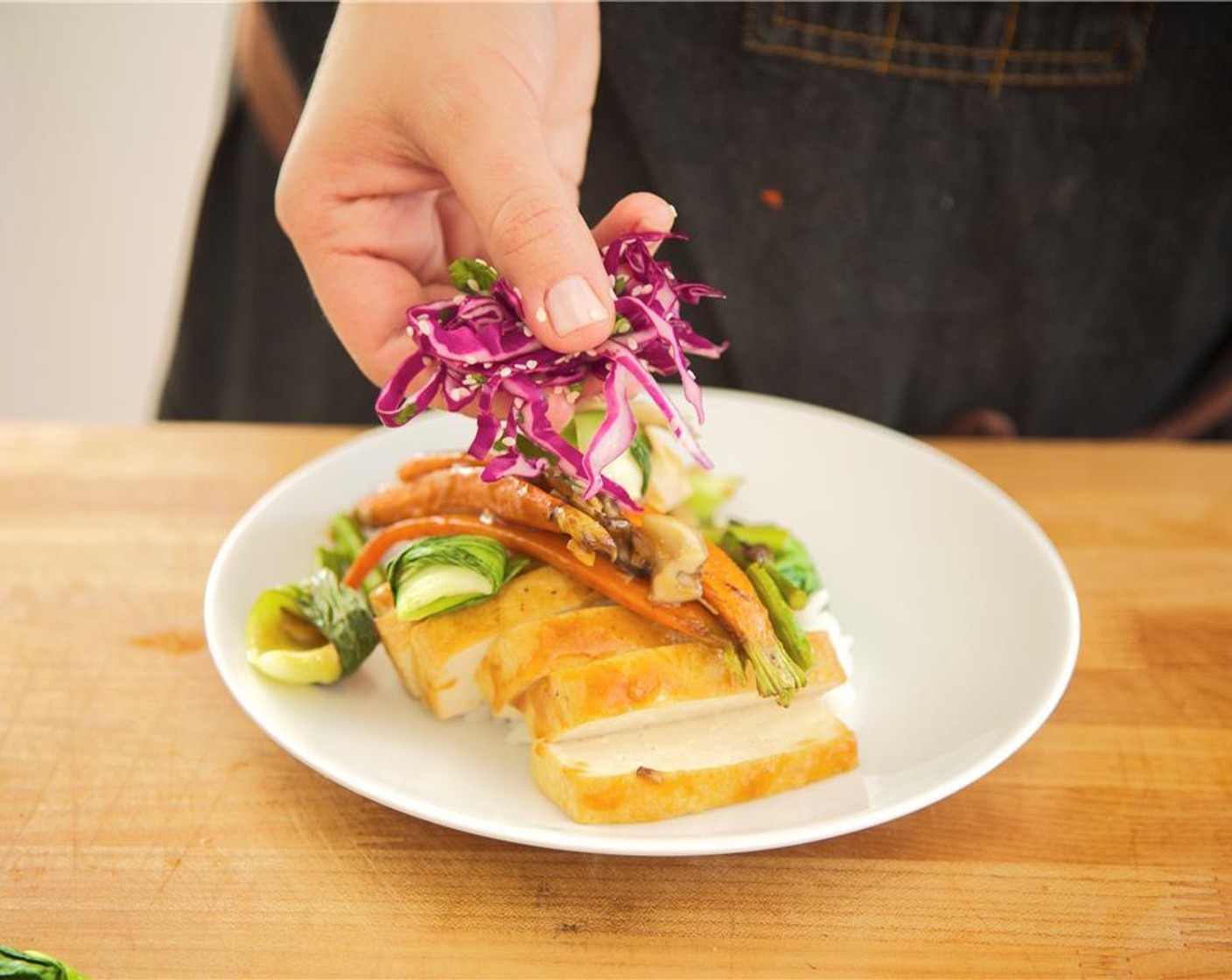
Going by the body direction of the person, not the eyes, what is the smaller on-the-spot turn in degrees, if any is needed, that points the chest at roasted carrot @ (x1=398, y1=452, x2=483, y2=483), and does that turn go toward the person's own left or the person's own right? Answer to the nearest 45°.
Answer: approximately 45° to the person's own right

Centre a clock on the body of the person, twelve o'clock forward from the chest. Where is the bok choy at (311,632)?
The bok choy is roughly at 1 o'clock from the person.

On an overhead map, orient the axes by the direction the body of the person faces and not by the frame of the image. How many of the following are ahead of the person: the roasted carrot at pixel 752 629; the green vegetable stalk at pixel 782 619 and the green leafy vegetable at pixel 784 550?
3

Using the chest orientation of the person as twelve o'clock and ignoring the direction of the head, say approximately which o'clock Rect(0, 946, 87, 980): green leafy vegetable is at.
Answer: The green leafy vegetable is roughly at 1 o'clock from the person.

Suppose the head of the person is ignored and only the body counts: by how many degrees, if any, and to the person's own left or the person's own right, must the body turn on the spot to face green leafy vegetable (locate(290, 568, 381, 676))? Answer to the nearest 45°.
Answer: approximately 45° to the person's own right

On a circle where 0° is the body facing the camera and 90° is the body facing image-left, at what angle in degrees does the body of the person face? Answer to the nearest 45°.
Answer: approximately 0°
